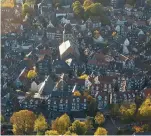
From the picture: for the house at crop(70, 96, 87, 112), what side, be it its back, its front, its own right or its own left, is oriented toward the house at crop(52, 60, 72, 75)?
back

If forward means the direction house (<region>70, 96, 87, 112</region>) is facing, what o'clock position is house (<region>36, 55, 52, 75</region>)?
house (<region>36, 55, 52, 75</region>) is roughly at 5 o'clock from house (<region>70, 96, 87, 112</region>).

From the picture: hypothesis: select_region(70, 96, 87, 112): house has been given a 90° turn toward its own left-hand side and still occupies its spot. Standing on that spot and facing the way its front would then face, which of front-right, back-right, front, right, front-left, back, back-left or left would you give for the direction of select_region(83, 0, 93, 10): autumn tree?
left

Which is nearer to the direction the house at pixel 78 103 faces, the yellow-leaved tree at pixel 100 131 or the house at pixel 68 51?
the yellow-leaved tree

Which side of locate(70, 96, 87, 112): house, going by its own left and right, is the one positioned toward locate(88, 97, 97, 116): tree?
left

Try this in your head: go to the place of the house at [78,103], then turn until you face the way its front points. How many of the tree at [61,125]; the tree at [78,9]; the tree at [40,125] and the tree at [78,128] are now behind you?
1

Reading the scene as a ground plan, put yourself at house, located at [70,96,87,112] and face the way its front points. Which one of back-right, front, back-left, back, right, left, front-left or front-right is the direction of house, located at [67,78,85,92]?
back

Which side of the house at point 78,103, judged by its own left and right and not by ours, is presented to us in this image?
front

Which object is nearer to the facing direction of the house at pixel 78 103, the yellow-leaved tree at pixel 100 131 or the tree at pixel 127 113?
the yellow-leaved tree

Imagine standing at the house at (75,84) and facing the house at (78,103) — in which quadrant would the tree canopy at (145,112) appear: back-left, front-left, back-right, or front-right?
front-left

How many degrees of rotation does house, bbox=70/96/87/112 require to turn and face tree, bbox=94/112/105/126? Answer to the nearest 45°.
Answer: approximately 45° to its left

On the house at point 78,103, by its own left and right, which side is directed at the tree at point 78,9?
back

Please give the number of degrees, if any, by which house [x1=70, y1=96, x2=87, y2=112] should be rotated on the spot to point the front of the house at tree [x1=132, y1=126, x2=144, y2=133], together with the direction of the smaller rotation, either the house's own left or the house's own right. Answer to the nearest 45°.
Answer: approximately 45° to the house's own left

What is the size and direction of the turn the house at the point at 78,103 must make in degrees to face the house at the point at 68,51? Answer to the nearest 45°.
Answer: approximately 180°

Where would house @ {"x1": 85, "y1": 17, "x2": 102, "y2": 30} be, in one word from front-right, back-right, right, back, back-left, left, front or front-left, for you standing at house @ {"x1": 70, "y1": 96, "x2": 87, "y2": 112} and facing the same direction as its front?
back
